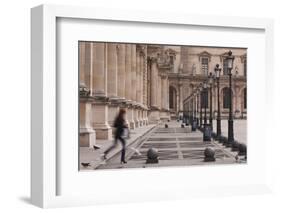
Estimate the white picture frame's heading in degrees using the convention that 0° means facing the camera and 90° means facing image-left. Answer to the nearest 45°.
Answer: approximately 315°
